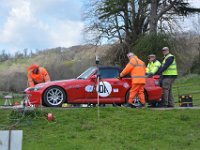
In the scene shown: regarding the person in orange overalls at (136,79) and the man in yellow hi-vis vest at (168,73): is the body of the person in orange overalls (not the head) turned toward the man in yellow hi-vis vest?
no

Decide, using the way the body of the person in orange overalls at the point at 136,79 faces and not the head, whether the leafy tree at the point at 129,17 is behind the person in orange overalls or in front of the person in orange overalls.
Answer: in front

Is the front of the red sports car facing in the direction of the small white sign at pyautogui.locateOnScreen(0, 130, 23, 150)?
no

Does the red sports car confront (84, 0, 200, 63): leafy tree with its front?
no

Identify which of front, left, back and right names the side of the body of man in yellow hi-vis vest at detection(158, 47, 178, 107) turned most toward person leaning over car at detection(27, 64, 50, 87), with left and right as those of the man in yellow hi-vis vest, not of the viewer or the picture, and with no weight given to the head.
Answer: front

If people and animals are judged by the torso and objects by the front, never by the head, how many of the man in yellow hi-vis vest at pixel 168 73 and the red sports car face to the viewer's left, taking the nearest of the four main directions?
2

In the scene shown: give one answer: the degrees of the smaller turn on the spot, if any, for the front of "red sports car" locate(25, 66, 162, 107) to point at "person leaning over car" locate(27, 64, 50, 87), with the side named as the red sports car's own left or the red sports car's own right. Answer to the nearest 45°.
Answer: approximately 45° to the red sports car's own right

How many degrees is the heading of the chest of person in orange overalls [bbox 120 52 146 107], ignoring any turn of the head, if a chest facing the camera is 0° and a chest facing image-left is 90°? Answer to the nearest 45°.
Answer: approximately 135°

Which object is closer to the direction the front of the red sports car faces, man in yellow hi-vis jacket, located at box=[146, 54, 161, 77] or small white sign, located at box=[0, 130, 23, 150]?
the small white sign

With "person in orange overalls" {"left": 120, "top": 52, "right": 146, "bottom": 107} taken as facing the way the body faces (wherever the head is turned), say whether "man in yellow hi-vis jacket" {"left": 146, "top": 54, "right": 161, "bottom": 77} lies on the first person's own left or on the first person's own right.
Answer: on the first person's own right

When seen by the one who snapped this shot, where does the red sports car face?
facing to the left of the viewer

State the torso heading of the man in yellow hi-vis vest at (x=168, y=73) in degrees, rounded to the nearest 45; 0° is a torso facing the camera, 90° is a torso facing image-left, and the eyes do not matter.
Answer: approximately 90°
